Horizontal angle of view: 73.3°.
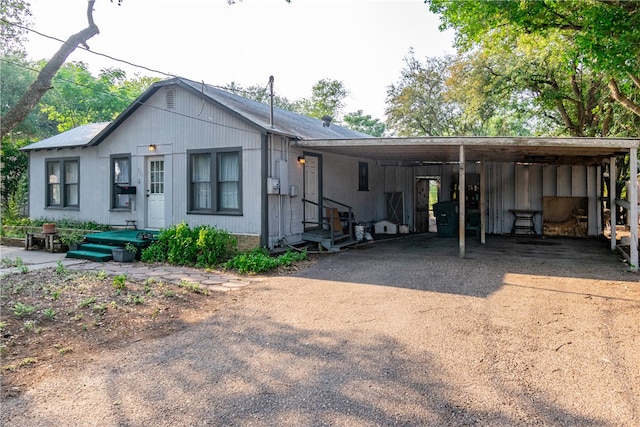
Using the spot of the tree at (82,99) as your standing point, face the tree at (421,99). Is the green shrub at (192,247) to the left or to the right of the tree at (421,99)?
right

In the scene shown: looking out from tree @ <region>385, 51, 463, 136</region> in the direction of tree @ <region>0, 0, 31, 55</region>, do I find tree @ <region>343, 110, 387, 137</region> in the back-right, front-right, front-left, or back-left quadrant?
back-right

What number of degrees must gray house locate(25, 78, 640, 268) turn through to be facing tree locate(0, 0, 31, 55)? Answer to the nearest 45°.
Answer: approximately 45° to its right

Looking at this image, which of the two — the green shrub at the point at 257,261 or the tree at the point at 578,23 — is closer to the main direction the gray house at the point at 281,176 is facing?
the green shrub

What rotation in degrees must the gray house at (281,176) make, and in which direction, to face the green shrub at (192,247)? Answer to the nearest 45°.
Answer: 0° — it already faces it

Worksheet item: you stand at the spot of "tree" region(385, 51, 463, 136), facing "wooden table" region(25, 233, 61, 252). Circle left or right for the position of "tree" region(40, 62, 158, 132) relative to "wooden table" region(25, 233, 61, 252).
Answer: right

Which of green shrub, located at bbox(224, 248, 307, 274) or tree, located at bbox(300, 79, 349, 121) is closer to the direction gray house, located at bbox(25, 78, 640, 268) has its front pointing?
the green shrub

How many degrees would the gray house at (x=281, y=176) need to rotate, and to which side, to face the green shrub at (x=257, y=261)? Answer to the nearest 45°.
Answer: approximately 45° to its left

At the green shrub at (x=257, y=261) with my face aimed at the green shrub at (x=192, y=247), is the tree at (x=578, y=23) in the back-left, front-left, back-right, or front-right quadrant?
back-right

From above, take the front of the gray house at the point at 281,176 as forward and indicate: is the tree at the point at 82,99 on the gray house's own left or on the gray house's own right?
on the gray house's own right

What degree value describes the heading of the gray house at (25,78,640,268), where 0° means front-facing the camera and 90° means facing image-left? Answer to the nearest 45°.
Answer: approximately 45°

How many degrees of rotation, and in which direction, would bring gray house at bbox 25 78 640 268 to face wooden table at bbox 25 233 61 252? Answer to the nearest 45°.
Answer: approximately 45° to its right

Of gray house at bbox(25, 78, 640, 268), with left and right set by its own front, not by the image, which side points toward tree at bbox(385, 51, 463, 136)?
back

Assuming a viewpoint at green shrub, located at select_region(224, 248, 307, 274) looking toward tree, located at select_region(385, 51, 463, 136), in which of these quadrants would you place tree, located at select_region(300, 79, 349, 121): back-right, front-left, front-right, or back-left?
front-left
